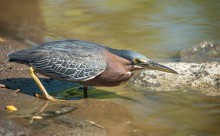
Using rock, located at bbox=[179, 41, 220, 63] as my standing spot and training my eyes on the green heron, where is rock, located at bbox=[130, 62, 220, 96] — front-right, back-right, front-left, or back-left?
front-left

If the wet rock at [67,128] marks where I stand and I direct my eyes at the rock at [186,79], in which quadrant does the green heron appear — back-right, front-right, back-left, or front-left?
front-left

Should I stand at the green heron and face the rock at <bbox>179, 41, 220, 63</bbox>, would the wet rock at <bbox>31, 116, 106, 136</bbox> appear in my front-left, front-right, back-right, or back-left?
back-right

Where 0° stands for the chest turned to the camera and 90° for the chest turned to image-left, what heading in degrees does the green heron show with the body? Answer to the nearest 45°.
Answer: approximately 270°

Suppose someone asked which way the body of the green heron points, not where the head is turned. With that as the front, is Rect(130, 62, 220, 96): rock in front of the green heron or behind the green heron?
in front

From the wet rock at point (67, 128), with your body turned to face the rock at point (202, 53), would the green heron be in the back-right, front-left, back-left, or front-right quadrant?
front-left

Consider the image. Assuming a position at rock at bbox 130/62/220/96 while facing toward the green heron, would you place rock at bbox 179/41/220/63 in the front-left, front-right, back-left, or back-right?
back-right
